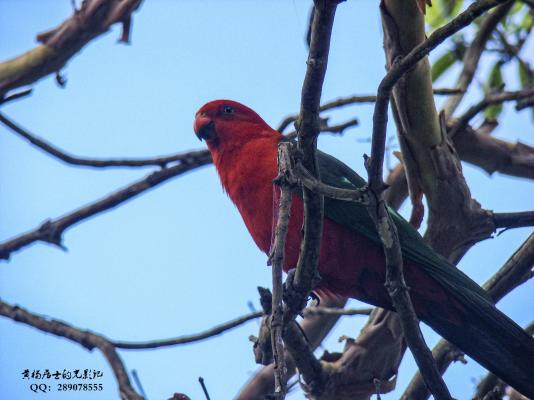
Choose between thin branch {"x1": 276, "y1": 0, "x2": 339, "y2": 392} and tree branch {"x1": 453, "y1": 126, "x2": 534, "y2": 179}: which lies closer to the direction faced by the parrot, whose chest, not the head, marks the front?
the thin branch

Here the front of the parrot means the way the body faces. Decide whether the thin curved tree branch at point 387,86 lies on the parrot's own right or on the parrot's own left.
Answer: on the parrot's own left

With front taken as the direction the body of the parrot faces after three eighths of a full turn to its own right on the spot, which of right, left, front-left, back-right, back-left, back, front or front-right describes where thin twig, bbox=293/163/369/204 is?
back-right

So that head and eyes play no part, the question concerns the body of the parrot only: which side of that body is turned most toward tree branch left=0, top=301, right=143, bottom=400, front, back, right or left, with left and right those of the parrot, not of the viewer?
front

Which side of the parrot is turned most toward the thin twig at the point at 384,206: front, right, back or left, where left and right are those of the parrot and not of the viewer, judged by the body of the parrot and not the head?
left

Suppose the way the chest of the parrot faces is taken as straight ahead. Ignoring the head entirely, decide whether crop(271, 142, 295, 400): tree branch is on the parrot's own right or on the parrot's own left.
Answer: on the parrot's own left

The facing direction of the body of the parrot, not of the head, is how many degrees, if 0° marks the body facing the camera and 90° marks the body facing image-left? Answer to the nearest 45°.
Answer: approximately 90°

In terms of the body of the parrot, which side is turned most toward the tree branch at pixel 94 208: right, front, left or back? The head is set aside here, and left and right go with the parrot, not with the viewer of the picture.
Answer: front

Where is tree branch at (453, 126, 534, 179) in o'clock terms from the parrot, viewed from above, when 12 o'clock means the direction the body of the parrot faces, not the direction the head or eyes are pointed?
The tree branch is roughly at 5 o'clock from the parrot.
